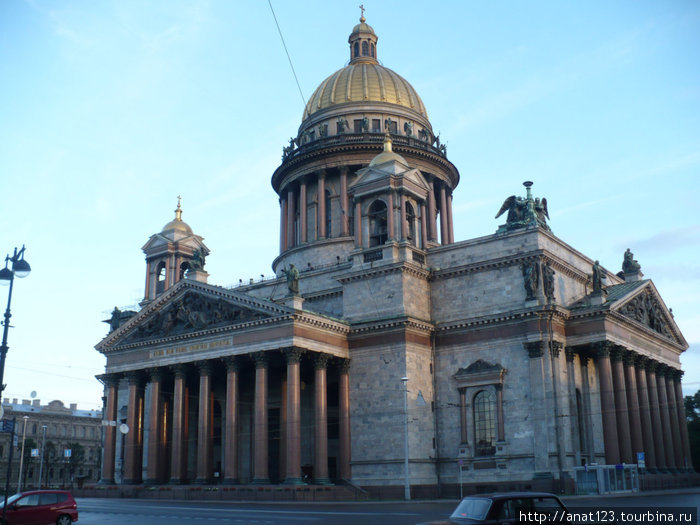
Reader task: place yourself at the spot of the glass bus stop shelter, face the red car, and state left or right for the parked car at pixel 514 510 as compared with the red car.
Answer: left

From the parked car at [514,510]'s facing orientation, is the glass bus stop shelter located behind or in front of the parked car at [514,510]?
behind
